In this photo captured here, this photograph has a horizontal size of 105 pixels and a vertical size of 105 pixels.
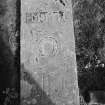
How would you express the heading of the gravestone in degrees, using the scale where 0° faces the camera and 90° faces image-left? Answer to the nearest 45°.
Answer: approximately 0°
